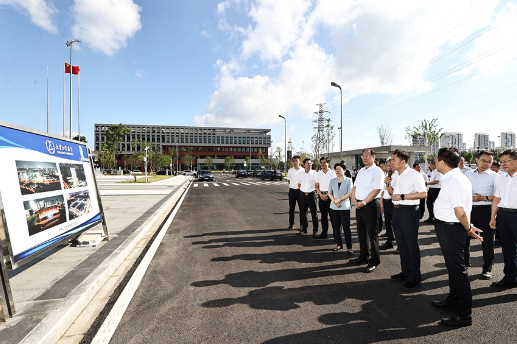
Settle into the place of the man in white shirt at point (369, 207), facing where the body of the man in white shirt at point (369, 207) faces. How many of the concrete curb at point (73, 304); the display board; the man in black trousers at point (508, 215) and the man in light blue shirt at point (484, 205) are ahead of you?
2

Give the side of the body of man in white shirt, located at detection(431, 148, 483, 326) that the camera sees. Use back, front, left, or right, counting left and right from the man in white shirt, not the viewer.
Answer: left

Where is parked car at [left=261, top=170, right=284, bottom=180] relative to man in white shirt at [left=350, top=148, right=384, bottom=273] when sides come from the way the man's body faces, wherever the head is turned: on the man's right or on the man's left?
on the man's right

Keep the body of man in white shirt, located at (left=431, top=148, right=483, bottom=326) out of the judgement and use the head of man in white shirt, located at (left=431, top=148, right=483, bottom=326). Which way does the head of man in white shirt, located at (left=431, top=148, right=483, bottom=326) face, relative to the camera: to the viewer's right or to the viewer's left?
to the viewer's left

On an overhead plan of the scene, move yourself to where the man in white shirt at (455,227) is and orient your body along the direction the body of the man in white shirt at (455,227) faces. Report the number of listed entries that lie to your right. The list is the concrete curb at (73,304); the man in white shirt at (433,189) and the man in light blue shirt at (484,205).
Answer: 2

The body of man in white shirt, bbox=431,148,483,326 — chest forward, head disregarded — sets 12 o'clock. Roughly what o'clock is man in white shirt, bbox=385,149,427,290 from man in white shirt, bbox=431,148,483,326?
man in white shirt, bbox=385,149,427,290 is roughly at 2 o'clock from man in white shirt, bbox=431,148,483,326.

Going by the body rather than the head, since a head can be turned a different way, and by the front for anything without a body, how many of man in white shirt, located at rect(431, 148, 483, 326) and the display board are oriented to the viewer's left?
1

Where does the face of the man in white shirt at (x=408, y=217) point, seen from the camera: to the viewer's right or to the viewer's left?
to the viewer's left

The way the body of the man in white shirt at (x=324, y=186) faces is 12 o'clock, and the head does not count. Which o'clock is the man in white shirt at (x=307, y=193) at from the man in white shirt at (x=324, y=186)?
the man in white shirt at (x=307, y=193) is roughly at 3 o'clock from the man in white shirt at (x=324, y=186).

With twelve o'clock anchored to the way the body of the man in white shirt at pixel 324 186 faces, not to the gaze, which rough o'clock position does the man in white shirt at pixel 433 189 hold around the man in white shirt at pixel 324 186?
the man in white shirt at pixel 433 189 is roughly at 6 o'clock from the man in white shirt at pixel 324 186.

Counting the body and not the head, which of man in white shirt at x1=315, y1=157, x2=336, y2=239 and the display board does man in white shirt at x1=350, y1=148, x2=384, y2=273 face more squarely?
the display board

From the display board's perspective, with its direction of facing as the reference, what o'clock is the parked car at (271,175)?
The parked car is roughly at 9 o'clock from the display board.

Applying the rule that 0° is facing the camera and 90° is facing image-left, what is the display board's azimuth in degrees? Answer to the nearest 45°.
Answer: approximately 315°

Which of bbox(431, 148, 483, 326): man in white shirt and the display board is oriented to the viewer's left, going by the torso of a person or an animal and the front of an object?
the man in white shirt

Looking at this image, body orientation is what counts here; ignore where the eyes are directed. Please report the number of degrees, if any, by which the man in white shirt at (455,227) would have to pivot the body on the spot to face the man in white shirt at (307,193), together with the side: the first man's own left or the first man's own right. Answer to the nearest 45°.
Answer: approximately 45° to the first man's own right
